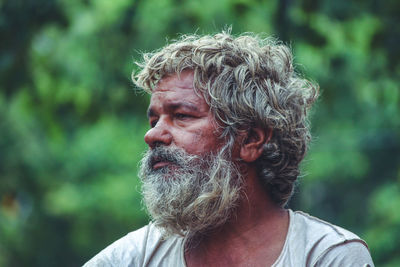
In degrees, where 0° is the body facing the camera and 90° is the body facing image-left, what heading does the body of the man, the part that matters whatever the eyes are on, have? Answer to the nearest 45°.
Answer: approximately 45°

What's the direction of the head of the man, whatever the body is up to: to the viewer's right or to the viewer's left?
to the viewer's left
